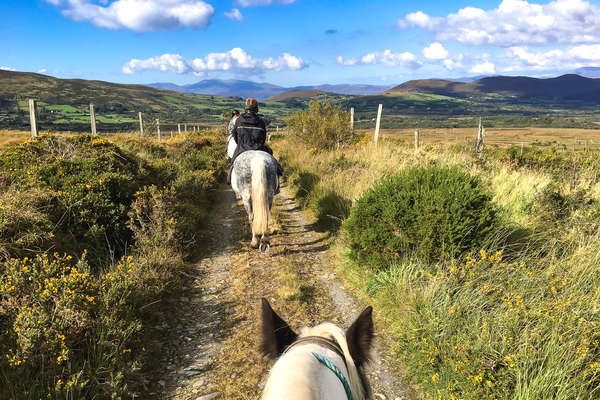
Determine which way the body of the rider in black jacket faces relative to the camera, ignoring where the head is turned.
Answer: away from the camera

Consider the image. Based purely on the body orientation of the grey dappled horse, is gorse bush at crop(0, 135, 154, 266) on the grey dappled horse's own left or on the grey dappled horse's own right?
on the grey dappled horse's own left

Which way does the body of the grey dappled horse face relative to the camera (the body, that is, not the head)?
away from the camera

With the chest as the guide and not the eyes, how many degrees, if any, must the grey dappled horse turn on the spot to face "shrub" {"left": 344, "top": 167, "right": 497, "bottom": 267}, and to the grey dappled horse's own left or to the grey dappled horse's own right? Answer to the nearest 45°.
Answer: approximately 135° to the grey dappled horse's own right

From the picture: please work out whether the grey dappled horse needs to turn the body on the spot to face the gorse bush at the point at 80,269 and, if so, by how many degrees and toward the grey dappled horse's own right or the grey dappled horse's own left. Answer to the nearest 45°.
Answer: approximately 135° to the grey dappled horse's own left

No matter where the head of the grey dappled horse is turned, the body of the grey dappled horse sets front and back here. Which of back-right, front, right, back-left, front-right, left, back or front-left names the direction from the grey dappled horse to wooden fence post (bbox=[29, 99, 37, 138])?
front-left

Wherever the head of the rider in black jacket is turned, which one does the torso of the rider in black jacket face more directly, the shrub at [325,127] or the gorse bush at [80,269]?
the shrub
